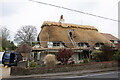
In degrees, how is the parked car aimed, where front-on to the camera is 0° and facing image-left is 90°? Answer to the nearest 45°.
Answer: approximately 225°

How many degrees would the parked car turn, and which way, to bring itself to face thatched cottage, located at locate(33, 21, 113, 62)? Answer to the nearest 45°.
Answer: approximately 45° to its right

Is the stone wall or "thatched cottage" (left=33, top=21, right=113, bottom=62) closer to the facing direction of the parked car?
the thatched cottage

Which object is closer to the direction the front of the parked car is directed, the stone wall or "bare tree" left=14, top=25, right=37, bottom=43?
the bare tree

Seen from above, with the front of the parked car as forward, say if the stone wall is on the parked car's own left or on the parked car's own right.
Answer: on the parked car's own right

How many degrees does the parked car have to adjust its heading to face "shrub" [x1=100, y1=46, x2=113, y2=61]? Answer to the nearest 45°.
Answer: approximately 90° to its right

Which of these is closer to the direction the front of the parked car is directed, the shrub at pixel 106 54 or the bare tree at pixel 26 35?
the bare tree
